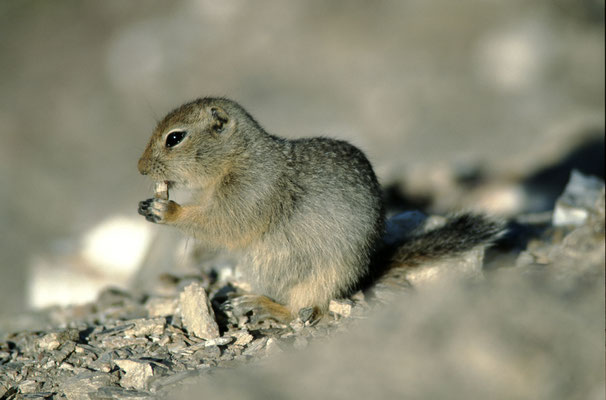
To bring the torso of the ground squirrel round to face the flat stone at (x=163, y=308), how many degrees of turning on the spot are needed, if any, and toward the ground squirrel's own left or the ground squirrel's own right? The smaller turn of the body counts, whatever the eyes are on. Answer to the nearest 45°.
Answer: approximately 45° to the ground squirrel's own right

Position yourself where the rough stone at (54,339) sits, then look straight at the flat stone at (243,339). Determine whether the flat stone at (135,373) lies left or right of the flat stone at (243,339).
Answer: right

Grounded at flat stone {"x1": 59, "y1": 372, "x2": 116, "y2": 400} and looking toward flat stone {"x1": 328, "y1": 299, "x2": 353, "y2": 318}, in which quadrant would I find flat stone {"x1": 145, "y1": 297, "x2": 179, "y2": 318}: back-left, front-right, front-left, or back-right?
front-left

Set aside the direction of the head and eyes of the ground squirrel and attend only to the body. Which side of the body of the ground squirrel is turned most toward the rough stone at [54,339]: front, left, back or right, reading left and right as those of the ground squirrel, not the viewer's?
front

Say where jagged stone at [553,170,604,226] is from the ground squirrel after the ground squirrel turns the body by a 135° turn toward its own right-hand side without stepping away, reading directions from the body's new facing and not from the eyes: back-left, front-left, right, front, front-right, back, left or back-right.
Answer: front

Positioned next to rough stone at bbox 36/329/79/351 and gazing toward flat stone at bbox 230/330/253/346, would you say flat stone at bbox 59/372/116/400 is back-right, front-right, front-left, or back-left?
front-right

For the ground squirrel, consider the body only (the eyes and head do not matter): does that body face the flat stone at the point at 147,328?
yes

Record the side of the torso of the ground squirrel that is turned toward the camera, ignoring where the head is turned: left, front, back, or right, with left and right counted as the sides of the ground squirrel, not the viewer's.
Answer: left
